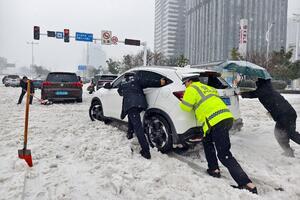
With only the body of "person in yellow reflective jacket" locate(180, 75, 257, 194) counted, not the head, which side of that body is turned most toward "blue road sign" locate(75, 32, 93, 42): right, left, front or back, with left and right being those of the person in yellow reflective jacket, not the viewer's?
front

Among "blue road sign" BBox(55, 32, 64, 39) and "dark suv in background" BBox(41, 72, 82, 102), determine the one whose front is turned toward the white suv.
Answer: the blue road sign

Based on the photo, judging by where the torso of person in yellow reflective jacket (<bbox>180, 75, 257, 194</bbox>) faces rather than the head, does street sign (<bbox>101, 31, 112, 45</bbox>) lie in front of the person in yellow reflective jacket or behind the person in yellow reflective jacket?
in front

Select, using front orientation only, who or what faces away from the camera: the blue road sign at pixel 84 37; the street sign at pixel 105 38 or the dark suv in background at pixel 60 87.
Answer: the dark suv in background

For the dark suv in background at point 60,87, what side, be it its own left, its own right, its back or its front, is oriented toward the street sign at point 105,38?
front

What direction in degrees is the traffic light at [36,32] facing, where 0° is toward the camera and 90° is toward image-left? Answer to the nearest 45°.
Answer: approximately 0°

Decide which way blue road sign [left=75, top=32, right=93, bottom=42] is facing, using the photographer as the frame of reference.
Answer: facing the viewer

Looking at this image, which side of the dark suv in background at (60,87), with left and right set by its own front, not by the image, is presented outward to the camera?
back

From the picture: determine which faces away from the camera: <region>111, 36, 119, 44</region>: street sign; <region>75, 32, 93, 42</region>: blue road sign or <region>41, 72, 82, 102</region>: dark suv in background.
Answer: the dark suv in background

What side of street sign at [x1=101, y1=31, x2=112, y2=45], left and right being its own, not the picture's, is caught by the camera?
front

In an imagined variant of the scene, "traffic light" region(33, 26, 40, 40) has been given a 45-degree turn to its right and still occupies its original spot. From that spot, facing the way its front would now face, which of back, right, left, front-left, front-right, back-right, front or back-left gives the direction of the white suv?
front-left

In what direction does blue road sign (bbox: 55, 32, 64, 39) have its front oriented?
toward the camera

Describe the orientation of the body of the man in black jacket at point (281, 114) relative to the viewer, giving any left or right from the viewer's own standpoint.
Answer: facing away from the viewer and to the left of the viewer

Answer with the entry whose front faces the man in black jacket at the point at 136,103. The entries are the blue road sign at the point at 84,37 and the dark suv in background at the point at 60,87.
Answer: the blue road sign

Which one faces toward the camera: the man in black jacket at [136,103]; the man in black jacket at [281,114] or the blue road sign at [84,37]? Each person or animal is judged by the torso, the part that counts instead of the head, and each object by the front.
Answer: the blue road sign

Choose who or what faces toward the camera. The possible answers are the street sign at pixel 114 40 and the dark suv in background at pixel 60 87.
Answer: the street sign

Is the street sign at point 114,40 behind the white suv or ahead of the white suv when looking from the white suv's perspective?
ahead

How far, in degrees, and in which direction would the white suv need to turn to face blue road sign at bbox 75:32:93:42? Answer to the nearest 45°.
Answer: approximately 45° to its right

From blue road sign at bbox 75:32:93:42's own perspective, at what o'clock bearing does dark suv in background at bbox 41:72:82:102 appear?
The dark suv in background is roughly at 12 o'clock from the blue road sign.

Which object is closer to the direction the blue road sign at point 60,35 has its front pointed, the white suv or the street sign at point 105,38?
the white suv

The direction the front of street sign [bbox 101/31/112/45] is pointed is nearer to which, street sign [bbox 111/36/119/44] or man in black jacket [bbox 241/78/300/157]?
the man in black jacket

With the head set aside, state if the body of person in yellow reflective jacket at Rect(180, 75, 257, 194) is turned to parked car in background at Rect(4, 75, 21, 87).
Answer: yes
